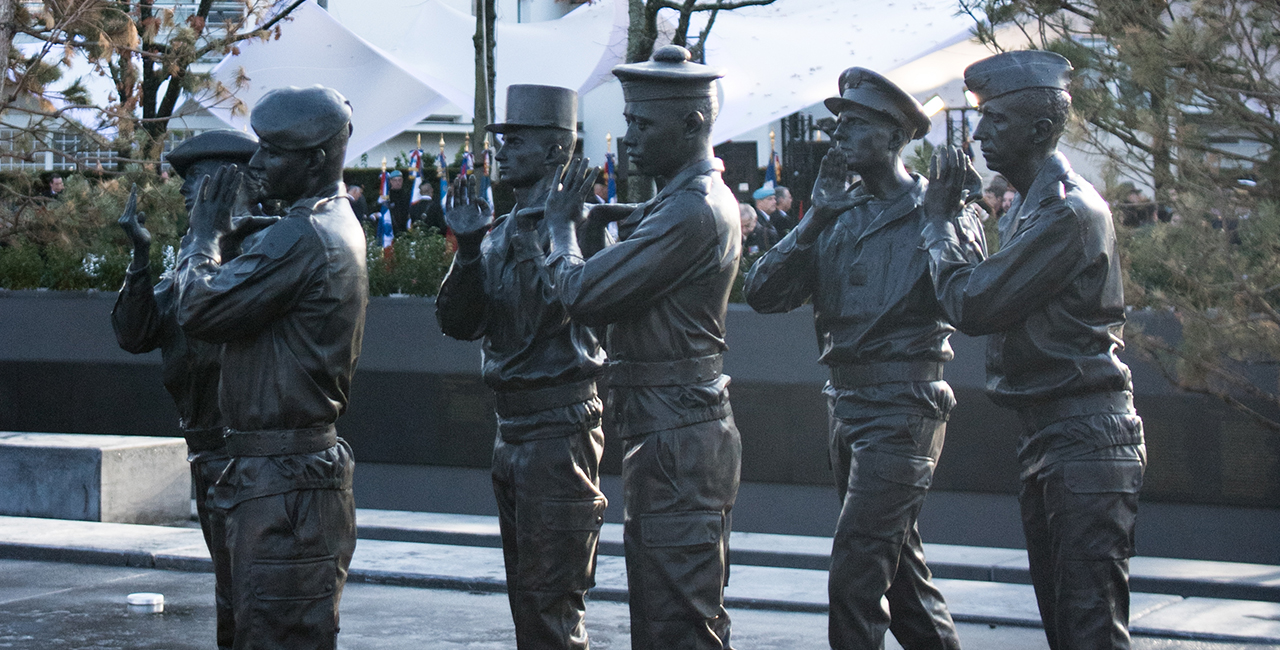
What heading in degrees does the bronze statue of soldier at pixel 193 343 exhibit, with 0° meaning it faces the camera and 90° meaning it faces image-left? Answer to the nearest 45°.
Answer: approximately 45°

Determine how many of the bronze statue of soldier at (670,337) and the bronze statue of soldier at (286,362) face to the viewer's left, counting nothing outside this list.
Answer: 2

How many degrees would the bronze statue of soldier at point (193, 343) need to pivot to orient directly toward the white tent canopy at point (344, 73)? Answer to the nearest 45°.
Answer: approximately 135° to its right

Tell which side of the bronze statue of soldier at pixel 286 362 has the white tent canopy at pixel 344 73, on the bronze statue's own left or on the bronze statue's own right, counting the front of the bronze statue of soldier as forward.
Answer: on the bronze statue's own right

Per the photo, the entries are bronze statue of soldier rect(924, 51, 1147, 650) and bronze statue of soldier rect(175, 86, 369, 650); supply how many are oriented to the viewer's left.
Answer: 2

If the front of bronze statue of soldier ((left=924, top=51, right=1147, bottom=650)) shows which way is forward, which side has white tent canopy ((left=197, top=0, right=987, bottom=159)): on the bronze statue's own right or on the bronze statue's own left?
on the bronze statue's own right

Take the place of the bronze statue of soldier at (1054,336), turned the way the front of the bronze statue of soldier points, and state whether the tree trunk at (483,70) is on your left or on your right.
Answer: on your right

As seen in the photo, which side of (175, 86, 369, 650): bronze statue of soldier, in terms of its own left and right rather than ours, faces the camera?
left

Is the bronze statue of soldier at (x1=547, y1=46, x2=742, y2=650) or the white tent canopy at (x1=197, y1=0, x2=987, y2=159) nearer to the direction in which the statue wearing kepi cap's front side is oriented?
the bronze statue of soldier

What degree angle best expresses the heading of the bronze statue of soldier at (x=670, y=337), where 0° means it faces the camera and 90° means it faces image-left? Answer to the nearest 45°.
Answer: approximately 90°

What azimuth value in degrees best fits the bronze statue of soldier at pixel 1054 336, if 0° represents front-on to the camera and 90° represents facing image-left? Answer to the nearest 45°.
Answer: approximately 90°

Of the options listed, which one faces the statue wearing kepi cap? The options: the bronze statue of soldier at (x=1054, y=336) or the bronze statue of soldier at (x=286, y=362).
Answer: the bronze statue of soldier at (x=1054, y=336)
